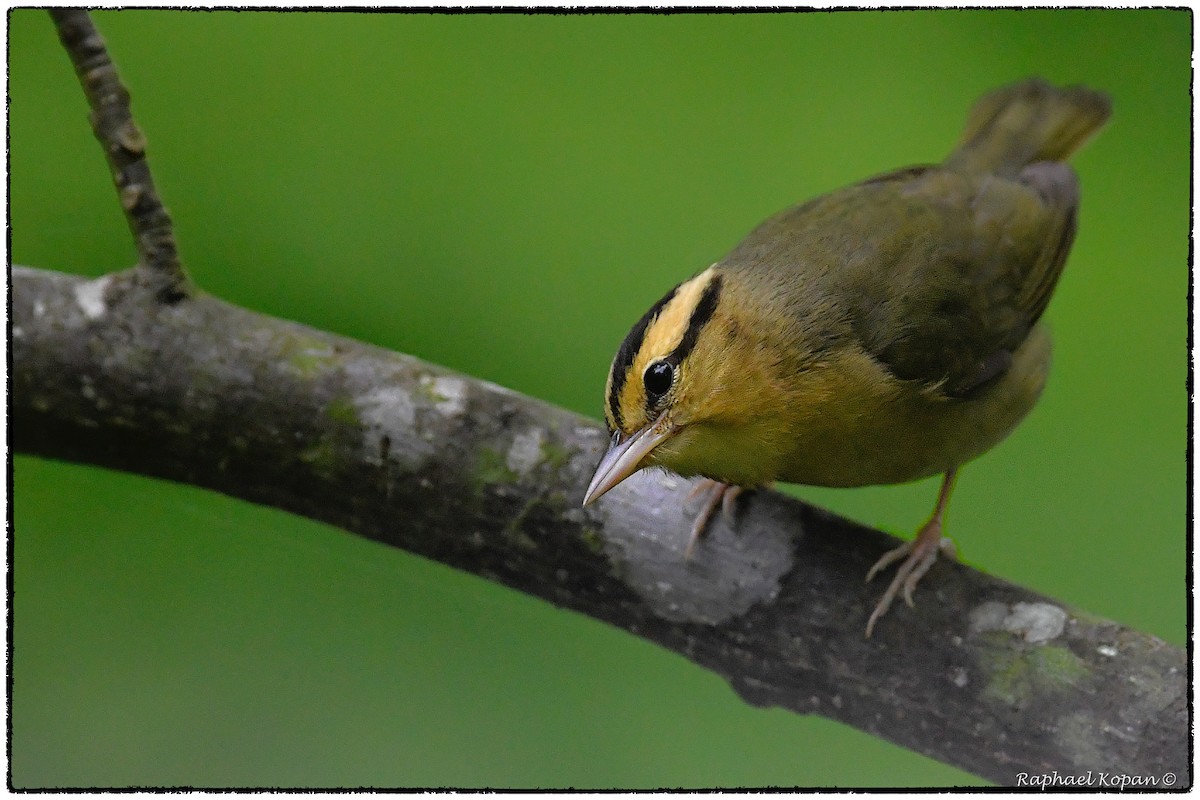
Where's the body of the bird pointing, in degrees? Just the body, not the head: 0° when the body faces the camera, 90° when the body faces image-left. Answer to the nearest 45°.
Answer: approximately 45°

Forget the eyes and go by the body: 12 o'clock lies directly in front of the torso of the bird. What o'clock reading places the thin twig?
The thin twig is roughly at 1 o'clock from the bird.
